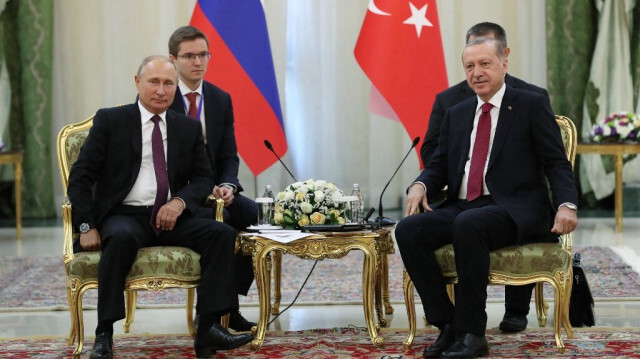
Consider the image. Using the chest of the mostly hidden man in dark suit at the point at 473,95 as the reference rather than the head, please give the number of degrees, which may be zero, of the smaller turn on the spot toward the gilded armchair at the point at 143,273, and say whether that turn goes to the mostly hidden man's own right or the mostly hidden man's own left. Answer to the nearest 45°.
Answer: approximately 45° to the mostly hidden man's own right

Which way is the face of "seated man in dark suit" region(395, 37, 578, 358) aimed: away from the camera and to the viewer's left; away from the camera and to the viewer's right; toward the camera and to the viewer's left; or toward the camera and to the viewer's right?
toward the camera and to the viewer's left

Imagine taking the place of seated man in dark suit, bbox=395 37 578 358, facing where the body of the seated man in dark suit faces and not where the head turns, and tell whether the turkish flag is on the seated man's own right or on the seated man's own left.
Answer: on the seated man's own right

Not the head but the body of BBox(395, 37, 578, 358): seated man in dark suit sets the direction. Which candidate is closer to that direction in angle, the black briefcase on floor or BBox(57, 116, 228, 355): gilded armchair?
the gilded armchair

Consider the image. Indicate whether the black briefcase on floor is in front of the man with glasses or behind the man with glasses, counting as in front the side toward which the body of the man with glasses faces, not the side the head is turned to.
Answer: in front

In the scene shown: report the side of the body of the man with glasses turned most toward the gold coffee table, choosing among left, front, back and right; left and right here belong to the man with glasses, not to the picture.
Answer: front

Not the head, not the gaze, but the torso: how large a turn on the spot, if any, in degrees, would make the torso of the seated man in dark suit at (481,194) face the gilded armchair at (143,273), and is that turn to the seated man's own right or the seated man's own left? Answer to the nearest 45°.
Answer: approximately 45° to the seated man's own right

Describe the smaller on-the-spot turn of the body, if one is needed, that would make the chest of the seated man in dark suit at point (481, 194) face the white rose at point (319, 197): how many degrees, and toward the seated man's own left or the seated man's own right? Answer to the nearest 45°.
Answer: approximately 45° to the seated man's own right

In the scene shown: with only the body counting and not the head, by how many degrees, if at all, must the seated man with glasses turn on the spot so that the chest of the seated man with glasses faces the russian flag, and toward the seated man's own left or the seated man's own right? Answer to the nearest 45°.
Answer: approximately 135° to the seated man's own left

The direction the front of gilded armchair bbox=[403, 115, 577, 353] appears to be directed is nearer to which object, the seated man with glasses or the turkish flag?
the seated man with glasses

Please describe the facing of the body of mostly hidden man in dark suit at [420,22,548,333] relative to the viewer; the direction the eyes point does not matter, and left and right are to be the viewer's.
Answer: facing the viewer
